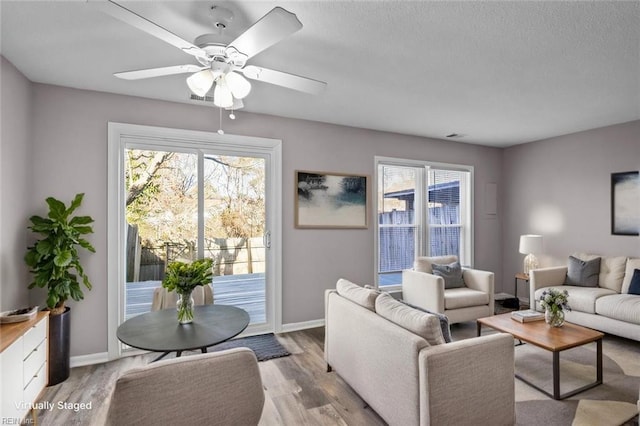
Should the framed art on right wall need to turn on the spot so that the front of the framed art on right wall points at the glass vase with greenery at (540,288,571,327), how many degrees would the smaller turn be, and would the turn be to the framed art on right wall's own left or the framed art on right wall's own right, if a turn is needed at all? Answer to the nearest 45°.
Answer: approximately 45° to the framed art on right wall's own left

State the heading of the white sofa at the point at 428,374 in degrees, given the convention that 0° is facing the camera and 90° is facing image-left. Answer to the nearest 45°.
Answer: approximately 225°

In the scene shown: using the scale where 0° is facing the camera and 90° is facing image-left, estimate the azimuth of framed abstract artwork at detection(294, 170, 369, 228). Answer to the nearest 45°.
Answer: approximately 315°

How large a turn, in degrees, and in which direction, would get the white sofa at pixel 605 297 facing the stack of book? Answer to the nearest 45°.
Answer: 0° — it already faces it

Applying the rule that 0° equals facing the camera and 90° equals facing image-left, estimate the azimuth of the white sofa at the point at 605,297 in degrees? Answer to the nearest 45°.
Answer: approximately 45°

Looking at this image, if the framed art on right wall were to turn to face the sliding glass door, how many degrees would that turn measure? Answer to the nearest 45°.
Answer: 0° — it already faces it

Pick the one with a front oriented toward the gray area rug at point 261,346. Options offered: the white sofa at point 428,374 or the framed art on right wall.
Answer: the framed art on right wall

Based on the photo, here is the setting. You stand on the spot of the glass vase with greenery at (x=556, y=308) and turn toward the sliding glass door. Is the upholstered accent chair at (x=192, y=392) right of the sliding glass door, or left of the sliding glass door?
left

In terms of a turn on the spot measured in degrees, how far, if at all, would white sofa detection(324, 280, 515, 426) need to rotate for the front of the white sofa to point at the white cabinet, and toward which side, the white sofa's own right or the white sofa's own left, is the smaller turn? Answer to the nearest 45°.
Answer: approximately 135° to the white sofa's own left

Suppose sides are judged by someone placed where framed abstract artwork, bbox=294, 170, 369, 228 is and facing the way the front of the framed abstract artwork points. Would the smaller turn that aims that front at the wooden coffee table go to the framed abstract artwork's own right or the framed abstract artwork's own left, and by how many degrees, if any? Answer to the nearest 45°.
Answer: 0° — it already faces it

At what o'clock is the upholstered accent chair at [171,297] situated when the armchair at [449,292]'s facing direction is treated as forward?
The upholstered accent chair is roughly at 3 o'clock from the armchair.

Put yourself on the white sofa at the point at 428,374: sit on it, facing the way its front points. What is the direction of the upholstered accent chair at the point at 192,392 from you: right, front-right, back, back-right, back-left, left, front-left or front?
back

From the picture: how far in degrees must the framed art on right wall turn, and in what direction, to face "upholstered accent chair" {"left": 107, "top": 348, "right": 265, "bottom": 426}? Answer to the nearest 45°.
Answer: approximately 45° to its left
